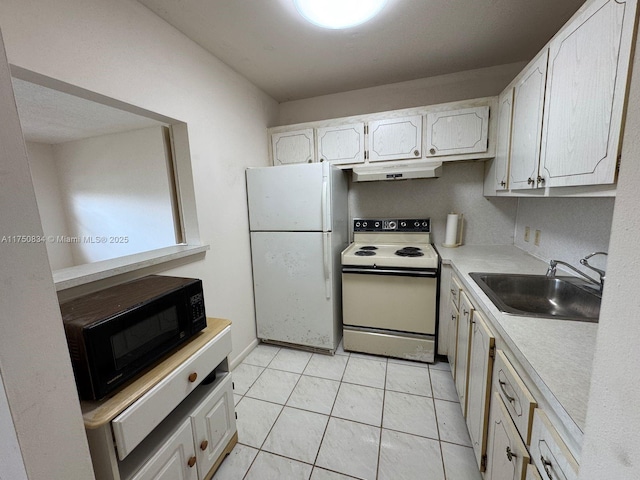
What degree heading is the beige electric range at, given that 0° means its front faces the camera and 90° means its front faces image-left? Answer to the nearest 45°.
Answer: approximately 0°

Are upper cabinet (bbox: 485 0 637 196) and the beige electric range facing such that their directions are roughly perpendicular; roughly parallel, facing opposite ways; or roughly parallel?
roughly perpendicular

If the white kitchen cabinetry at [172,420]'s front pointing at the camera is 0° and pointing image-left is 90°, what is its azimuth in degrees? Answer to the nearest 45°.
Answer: approximately 315°

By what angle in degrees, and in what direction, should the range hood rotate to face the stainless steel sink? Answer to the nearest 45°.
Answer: approximately 45° to its left

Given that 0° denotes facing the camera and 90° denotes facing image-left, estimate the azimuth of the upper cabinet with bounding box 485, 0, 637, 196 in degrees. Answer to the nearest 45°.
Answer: approximately 45°

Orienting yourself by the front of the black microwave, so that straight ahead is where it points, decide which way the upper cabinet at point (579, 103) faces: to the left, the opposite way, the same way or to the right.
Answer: the opposite way

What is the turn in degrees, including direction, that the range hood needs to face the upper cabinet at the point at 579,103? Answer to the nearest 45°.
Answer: approximately 45° to its left

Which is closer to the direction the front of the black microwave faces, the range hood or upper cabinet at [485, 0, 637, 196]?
the upper cabinet
